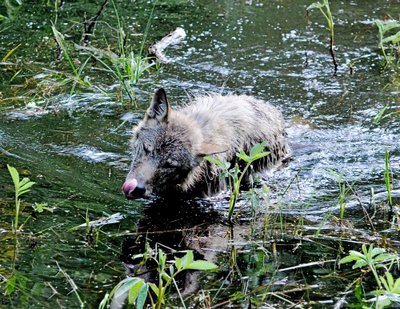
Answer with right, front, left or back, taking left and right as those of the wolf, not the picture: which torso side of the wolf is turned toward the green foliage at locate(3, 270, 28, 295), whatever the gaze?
front

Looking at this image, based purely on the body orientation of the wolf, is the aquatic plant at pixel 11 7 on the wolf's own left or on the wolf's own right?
on the wolf's own right

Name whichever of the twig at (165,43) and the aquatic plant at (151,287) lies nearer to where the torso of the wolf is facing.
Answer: the aquatic plant

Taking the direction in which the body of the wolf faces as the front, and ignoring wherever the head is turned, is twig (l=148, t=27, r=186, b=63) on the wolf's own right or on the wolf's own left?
on the wolf's own right

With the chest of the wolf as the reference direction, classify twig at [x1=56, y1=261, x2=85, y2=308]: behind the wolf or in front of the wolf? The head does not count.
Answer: in front

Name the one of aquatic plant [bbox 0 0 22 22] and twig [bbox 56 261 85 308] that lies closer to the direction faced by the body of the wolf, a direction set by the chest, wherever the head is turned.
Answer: the twig

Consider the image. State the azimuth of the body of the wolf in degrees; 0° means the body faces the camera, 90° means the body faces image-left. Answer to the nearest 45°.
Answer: approximately 45°

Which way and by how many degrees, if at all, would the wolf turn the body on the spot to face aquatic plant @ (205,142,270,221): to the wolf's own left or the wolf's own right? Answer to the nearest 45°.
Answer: approximately 90° to the wolf's own left

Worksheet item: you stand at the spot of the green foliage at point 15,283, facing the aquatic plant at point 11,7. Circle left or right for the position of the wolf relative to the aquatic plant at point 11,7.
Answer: right

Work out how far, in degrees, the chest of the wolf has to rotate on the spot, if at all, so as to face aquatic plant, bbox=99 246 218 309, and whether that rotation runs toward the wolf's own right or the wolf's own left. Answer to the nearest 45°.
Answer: approximately 45° to the wolf's own left
